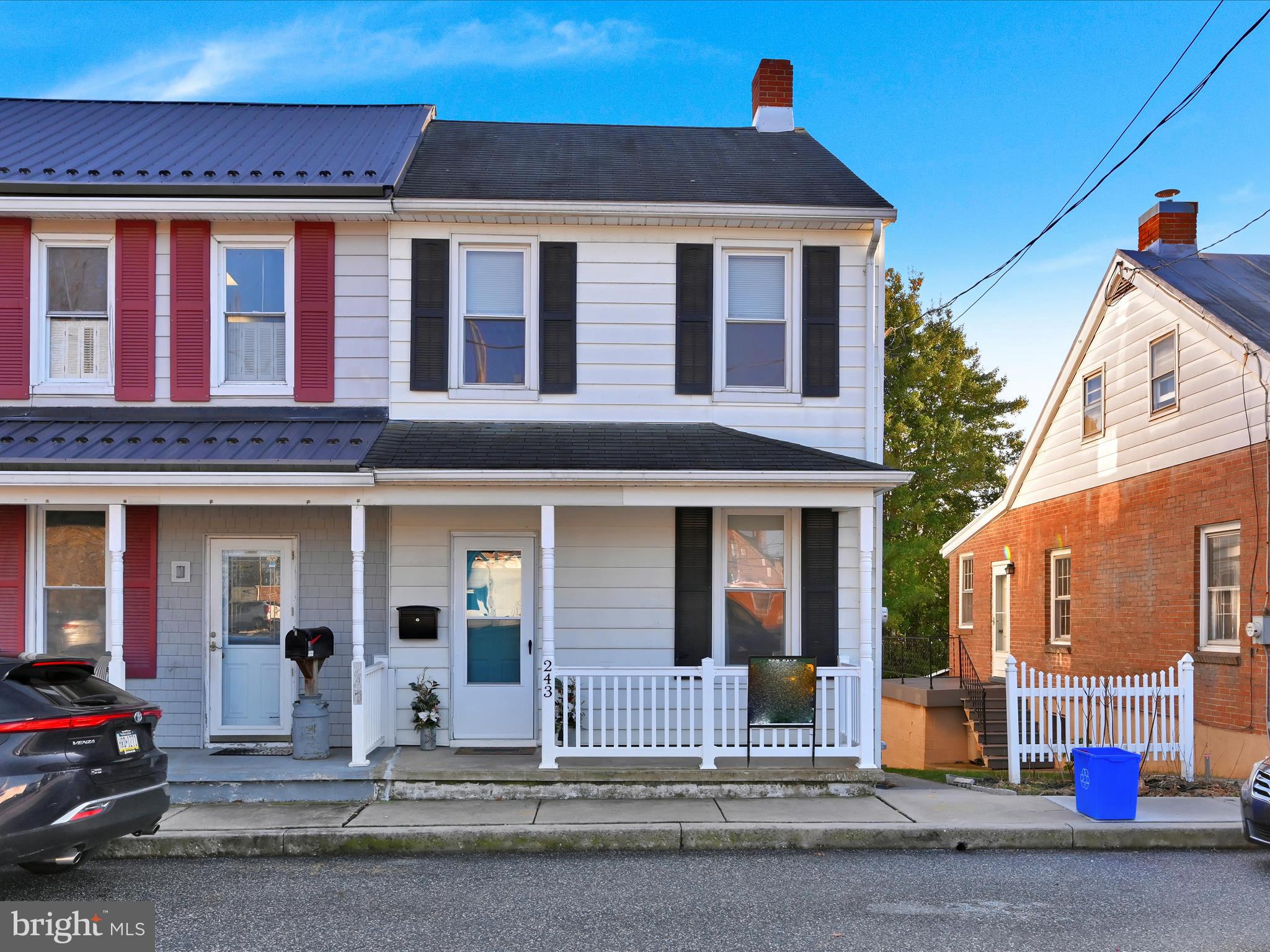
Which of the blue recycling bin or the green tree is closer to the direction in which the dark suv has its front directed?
the green tree

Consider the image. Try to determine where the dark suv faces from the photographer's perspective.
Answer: facing away from the viewer and to the left of the viewer

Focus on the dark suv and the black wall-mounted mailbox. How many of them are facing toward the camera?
1

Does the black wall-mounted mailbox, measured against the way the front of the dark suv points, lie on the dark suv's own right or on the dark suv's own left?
on the dark suv's own right

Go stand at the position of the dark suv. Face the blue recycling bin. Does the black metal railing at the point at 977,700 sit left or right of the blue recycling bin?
left
